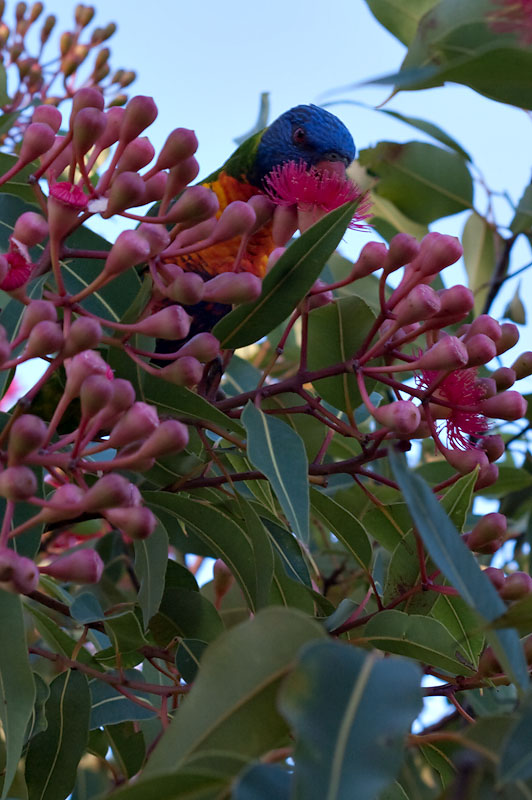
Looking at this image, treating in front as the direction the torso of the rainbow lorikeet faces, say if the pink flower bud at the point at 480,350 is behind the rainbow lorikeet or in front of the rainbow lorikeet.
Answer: in front

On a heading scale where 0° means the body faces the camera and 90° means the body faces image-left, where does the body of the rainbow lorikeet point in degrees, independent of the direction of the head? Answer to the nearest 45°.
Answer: approximately 315°

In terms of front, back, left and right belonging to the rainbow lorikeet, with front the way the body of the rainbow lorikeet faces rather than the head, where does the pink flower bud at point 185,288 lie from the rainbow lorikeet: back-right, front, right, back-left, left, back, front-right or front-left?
front-right

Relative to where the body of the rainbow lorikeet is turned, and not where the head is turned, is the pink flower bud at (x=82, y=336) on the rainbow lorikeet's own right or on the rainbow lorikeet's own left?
on the rainbow lorikeet's own right

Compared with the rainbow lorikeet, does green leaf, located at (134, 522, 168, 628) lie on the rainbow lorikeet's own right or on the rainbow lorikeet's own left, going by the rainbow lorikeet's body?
on the rainbow lorikeet's own right

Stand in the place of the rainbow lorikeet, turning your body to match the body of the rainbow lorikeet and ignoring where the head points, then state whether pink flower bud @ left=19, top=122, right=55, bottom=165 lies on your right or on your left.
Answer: on your right

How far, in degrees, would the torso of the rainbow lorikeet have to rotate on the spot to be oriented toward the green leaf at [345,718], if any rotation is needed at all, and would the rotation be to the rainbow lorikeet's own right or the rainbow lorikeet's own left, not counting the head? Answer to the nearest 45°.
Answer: approximately 45° to the rainbow lorikeet's own right

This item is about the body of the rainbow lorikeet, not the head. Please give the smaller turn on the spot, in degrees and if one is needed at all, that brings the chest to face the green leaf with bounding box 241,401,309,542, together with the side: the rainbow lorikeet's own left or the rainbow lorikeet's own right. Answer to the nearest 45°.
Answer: approximately 45° to the rainbow lorikeet's own right

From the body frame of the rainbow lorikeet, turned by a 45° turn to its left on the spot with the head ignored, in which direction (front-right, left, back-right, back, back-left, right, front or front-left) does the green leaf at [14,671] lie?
right

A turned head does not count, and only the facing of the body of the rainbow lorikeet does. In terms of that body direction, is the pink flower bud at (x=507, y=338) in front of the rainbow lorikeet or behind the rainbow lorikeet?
in front
